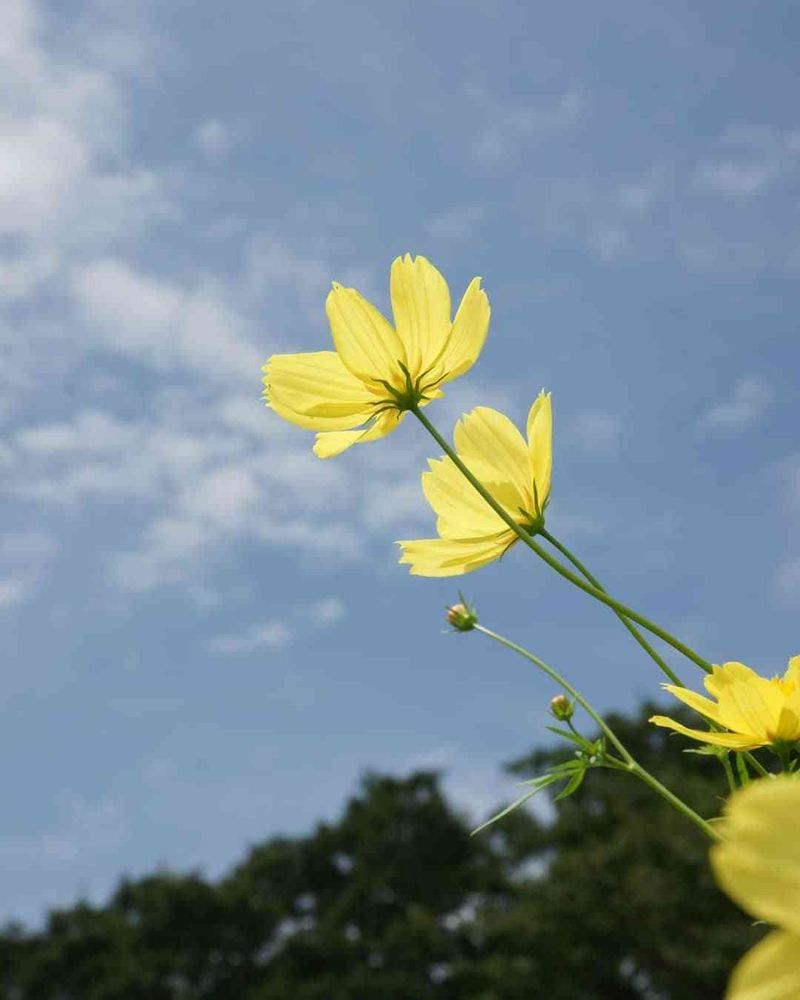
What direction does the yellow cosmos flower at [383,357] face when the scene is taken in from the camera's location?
facing away from the viewer and to the left of the viewer
